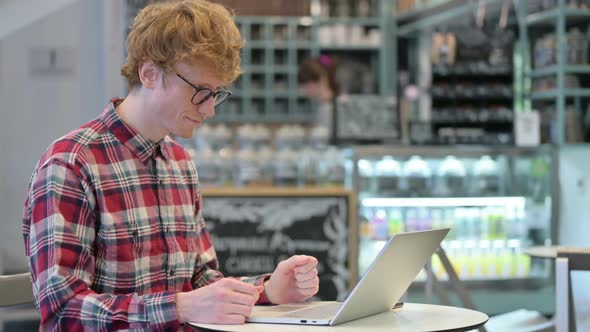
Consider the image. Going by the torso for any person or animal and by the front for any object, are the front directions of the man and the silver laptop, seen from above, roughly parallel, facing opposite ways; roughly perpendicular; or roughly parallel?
roughly parallel, facing opposite ways

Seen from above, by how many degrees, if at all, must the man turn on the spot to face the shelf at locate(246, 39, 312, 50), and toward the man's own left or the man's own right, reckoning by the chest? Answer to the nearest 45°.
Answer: approximately 135° to the man's own left

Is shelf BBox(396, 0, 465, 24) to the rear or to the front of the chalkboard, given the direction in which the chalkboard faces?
to the rear

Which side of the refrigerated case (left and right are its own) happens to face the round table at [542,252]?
front

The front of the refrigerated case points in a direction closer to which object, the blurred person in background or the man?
the man

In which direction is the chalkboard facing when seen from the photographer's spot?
facing the viewer

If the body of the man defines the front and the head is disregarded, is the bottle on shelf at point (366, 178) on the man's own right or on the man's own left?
on the man's own left

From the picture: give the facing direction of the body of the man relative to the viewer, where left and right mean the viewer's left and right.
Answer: facing the viewer and to the right of the viewer

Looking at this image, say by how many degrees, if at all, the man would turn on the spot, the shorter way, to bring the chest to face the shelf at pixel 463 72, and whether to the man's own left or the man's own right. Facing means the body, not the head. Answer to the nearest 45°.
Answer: approximately 90° to the man's own left

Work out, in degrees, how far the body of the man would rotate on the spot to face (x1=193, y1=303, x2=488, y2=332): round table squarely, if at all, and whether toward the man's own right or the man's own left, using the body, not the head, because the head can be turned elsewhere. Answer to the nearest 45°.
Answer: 0° — they already face it

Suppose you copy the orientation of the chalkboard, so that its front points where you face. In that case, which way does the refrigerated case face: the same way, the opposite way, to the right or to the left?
the same way

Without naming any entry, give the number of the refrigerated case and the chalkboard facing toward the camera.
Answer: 2

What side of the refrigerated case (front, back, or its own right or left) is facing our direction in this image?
front

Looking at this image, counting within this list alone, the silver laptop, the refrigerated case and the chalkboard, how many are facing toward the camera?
2

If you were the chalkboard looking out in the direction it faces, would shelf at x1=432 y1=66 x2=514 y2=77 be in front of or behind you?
behind

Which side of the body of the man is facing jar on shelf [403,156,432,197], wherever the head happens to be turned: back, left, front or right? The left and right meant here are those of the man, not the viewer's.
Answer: left

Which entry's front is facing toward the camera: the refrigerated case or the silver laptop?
the refrigerated case

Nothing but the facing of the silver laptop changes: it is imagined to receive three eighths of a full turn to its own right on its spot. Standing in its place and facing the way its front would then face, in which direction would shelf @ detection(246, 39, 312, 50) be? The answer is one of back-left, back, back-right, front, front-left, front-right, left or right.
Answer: left

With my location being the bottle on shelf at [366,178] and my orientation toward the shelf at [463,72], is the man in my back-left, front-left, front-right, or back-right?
back-right

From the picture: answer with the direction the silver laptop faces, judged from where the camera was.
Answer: facing away from the viewer and to the left of the viewer
